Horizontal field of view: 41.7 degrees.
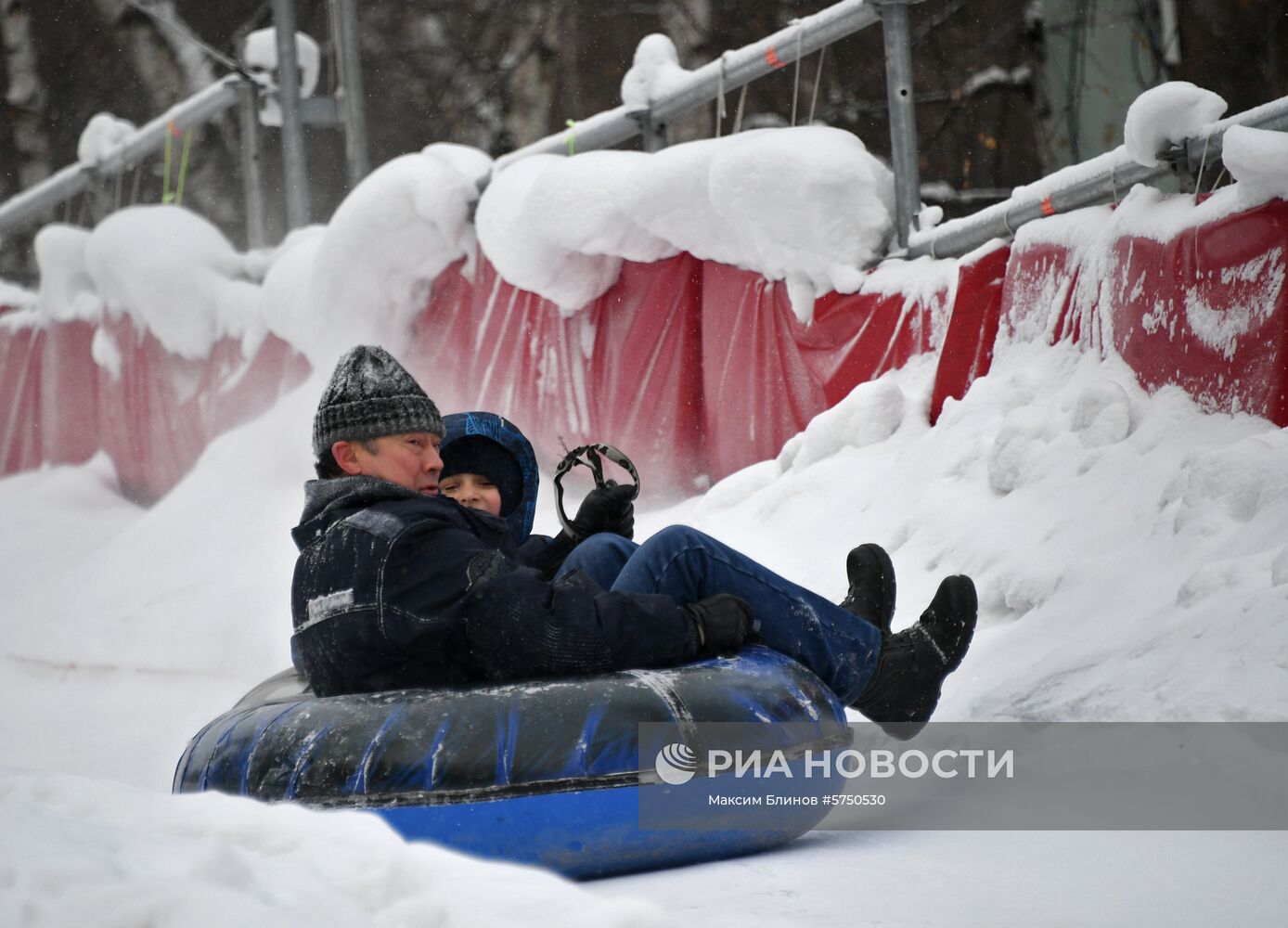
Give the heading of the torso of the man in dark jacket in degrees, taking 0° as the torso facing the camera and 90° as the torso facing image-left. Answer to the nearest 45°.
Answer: approximately 270°

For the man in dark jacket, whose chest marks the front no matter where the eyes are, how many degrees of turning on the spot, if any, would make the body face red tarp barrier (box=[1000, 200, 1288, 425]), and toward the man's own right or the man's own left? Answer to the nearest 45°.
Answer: approximately 45° to the man's own left

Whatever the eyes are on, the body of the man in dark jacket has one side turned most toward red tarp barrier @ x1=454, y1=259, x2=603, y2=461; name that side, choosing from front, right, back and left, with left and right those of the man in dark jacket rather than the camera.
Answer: left

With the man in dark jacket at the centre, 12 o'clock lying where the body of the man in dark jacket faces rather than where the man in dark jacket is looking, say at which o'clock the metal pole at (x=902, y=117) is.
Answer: The metal pole is roughly at 10 o'clock from the man in dark jacket.

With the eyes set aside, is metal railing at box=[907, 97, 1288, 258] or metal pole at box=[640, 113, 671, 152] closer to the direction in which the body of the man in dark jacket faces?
the metal railing

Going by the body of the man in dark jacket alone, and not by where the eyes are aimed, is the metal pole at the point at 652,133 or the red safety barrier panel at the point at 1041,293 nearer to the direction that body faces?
the red safety barrier panel

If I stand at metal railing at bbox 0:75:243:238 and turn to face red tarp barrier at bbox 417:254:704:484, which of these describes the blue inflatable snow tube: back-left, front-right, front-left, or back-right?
front-right

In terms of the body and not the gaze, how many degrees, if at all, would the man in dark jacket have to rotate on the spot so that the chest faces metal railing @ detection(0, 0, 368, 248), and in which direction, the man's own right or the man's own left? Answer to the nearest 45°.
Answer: approximately 90° to the man's own left

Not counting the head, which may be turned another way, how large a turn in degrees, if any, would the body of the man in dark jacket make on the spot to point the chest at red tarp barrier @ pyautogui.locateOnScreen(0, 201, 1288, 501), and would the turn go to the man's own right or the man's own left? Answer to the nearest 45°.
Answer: approximately 90° to the man's own left

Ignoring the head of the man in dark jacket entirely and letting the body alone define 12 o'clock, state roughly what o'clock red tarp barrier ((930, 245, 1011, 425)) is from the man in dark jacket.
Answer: The red tarp barrier is roughly at 10 o'clock from the man in dark jacket.

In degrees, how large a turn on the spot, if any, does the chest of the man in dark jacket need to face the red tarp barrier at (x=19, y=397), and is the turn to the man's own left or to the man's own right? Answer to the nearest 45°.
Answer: approximately 135° to the man's own left

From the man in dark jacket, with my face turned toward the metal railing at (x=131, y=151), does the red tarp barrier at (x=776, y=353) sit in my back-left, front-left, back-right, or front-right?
front-right
